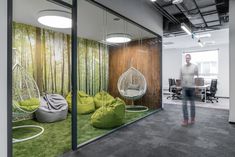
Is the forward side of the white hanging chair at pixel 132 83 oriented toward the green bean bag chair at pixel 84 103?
no

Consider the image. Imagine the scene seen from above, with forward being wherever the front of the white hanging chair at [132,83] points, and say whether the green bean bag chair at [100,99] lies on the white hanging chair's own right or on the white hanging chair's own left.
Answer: on the white hanging chair's own right

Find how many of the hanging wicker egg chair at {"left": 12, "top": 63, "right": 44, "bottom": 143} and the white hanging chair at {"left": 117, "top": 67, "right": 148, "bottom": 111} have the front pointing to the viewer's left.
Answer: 0

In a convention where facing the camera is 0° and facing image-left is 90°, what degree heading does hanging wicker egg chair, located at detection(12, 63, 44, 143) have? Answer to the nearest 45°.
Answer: approximately 315°

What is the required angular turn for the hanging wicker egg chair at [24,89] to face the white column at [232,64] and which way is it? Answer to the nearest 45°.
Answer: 0° — it already faces it

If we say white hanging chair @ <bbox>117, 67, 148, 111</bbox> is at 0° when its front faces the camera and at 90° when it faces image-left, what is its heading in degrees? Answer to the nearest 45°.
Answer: approximately 0°

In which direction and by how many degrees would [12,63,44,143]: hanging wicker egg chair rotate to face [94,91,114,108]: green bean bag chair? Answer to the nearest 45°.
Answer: approximately 45° to its left

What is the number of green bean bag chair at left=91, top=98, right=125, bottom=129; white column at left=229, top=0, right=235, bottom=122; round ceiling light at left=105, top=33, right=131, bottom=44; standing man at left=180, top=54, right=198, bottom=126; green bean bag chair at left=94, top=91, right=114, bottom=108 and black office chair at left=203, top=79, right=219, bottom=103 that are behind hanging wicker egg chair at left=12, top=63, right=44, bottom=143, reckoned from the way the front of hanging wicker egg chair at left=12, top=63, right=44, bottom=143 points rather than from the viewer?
0

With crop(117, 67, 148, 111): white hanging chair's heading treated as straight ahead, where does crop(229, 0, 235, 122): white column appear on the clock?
The white column is roughly at 10 o'clock from the white hanging chair.

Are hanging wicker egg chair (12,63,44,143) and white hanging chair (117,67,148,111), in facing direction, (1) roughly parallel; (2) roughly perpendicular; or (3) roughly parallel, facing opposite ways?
roughly perpendicular

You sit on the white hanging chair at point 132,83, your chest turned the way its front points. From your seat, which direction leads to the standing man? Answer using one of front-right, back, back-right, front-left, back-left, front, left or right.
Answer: front-left

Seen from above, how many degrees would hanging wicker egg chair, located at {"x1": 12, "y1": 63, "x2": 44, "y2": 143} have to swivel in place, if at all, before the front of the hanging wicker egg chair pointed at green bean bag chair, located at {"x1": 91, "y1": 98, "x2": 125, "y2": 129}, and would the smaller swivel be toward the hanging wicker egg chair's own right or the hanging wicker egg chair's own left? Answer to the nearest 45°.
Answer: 0° — it already faces it
